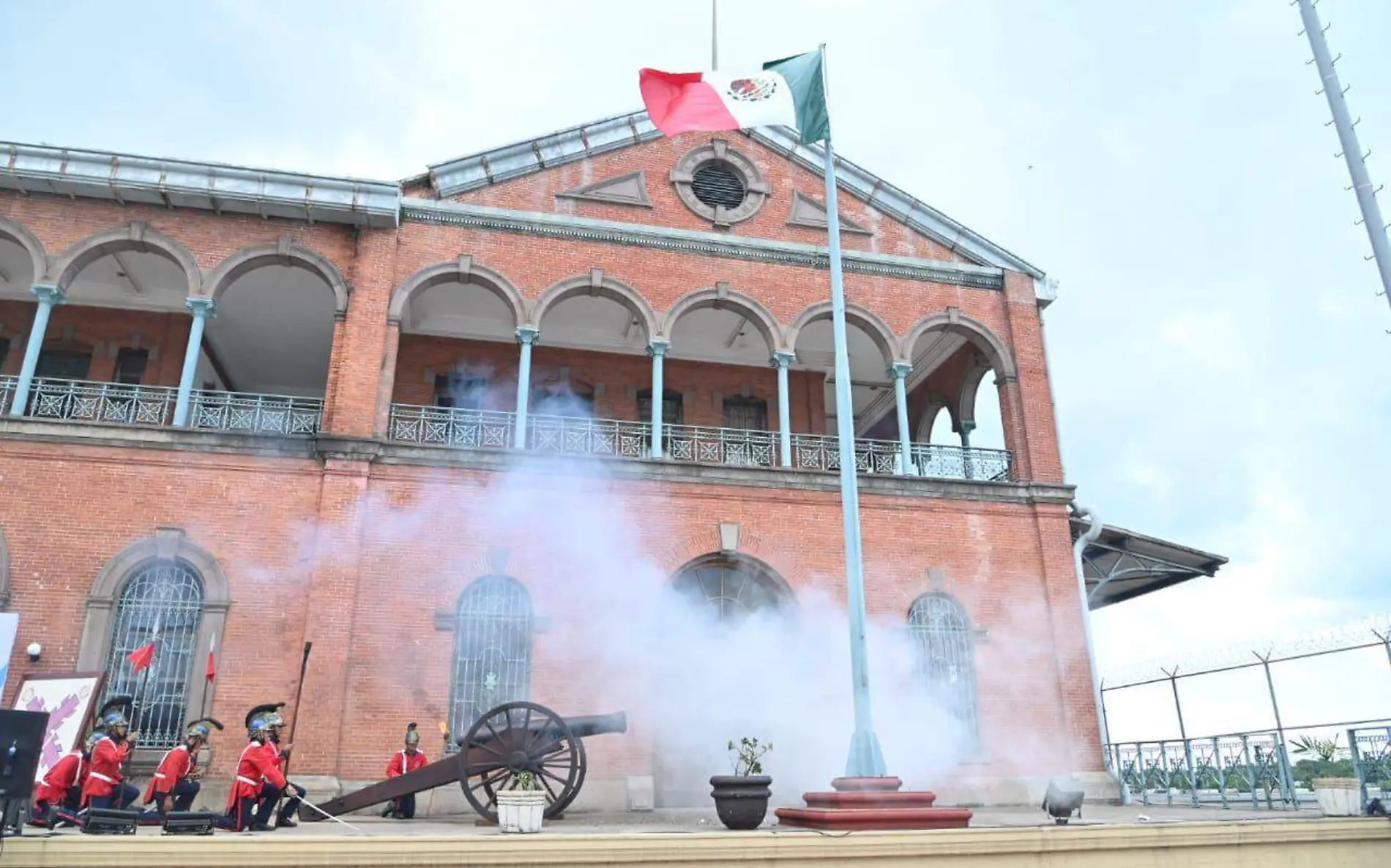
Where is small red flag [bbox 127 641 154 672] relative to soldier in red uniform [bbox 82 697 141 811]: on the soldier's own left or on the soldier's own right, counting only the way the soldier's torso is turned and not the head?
on the soldier's own left

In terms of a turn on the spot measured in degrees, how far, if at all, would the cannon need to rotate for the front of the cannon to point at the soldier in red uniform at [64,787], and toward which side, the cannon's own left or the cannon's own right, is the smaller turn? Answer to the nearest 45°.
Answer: approximately 180°

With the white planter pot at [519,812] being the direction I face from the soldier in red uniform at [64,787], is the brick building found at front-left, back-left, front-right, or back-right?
front-left

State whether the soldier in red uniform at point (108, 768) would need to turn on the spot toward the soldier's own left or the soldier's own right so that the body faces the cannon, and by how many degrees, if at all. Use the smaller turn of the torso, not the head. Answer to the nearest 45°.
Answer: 0° — they already face it

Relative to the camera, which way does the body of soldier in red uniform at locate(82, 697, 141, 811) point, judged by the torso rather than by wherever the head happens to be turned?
to the viewer's right

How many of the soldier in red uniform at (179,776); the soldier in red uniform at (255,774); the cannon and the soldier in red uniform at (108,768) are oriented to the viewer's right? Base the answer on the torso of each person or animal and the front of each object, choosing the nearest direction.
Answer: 4

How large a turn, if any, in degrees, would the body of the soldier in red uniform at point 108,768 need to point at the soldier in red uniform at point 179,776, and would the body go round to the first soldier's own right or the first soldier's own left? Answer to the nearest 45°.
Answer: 0° — they already face them

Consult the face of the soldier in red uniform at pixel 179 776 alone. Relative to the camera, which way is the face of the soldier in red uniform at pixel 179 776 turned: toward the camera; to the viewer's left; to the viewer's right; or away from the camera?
to the viewer's right

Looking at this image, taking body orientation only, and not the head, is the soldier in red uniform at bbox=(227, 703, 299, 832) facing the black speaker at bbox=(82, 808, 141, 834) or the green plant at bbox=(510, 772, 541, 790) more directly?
the green plant

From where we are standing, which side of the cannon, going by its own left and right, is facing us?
right

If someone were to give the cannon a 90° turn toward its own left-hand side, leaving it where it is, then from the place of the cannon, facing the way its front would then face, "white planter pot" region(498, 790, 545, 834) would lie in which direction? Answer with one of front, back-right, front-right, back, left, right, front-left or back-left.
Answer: back

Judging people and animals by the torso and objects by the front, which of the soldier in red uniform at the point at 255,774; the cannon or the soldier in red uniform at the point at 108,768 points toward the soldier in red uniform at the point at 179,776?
the soldier in red uniform at the point at 108,768

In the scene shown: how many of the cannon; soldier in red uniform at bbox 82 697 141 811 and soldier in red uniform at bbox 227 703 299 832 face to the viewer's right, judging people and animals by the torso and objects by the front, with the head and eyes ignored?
3

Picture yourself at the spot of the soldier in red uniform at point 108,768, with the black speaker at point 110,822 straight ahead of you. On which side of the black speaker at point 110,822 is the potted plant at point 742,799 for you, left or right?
left

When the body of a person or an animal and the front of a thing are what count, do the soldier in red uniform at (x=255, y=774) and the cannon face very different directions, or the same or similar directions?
same or similar directions

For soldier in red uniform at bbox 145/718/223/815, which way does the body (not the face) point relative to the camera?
to the viewer's right

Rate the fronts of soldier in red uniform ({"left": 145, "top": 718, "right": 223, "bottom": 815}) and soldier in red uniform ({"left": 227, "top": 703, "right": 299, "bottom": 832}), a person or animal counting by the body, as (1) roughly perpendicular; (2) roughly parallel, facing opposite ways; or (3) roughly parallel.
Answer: roughly parallel

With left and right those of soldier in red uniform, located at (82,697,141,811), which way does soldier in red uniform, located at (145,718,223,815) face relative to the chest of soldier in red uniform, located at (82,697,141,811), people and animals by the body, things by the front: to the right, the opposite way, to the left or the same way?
the same way

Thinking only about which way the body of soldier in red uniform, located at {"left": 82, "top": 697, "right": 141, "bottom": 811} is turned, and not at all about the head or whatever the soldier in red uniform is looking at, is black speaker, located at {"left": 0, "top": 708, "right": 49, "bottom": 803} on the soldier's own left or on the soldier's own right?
on the soldier's own right

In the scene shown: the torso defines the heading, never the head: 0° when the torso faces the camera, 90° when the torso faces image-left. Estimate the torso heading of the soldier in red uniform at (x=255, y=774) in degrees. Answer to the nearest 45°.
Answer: approximately 270°
